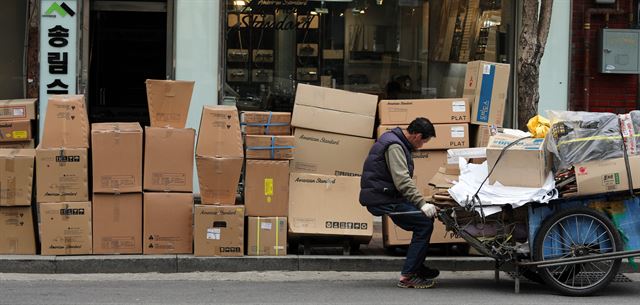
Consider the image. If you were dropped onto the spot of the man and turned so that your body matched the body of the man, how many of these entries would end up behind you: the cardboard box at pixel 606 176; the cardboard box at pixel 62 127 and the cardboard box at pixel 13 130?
2

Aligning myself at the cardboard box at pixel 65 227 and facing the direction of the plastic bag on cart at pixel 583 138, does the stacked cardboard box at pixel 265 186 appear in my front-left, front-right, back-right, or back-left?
front-left

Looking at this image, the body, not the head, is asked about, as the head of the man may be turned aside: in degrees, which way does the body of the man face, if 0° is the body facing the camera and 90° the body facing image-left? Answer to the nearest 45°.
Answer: approximately 270°

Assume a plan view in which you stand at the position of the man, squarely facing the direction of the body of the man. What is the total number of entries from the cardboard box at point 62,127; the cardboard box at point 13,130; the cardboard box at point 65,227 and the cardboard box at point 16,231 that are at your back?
4

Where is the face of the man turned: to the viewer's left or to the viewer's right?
to the viewer's right

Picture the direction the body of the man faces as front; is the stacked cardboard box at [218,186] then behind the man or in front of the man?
behind

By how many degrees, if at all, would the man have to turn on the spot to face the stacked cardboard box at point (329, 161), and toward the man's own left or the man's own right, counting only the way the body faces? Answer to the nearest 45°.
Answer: approximately 135° to the man's own left

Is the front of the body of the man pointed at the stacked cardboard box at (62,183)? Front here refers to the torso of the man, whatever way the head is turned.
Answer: no
